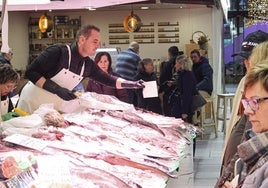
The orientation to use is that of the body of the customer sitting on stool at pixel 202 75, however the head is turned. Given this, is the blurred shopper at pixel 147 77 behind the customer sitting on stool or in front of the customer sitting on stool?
in front

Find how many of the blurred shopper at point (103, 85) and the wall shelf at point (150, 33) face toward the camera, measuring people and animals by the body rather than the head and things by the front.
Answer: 2

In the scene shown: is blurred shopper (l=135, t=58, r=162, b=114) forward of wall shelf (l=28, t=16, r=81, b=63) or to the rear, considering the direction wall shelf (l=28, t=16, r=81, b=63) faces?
forward

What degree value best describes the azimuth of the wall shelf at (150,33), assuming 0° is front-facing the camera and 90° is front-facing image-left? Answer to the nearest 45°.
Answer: approximately 0°

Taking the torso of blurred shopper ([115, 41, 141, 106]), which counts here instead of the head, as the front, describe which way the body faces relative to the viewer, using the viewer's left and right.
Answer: facing away from the viewer and to the right of the viewer

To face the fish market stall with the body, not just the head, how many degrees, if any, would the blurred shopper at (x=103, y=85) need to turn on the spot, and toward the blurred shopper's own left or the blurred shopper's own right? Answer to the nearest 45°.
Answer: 0° — they already face it

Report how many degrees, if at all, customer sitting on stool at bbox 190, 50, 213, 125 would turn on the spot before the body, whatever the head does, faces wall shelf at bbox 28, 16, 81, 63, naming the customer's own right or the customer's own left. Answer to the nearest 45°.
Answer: approximately 90° to the customer's own right

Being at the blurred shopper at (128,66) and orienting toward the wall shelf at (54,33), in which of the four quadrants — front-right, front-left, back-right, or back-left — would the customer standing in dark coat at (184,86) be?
back-right

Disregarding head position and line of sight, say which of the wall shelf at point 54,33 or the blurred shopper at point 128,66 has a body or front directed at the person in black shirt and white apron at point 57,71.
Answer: the wall shelf

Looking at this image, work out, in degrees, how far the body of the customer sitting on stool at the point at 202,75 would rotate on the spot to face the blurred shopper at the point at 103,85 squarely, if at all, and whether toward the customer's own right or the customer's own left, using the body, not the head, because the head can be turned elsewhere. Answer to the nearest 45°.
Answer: approximately 45° to the customer's own left
